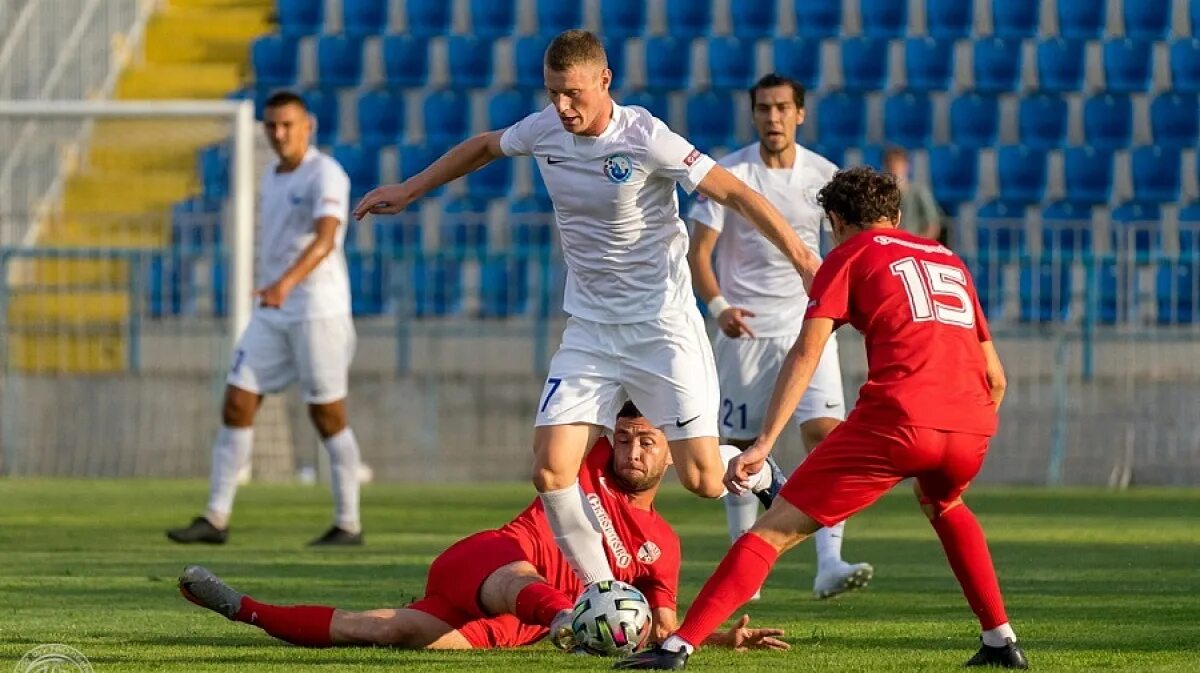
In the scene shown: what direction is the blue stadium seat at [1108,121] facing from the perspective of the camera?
toward the camera

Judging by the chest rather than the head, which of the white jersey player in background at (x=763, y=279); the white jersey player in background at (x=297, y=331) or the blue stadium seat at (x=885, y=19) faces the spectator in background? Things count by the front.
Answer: the blue stadium seat

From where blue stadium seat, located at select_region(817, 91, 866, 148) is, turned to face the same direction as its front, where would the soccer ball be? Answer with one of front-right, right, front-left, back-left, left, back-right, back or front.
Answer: front

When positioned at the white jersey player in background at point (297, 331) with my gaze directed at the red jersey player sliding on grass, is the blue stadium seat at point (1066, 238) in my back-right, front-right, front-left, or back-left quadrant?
back-left

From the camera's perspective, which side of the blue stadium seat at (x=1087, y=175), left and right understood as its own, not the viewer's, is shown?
front

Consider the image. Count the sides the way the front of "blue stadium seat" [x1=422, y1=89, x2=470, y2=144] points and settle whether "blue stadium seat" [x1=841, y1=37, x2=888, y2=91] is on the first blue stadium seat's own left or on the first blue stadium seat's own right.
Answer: on the first blue stadium seat's own left

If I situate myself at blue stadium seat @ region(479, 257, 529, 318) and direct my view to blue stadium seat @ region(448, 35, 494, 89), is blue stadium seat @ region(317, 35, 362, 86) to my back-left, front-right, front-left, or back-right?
front-left

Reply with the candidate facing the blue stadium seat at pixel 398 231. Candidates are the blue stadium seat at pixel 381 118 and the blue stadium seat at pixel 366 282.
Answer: the blue stadium seat at pixel 381 118

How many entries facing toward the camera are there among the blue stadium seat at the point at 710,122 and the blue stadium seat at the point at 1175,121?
2

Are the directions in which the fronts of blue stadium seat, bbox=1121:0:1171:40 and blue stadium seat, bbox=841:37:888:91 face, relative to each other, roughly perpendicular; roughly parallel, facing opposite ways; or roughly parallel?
roughly parallel

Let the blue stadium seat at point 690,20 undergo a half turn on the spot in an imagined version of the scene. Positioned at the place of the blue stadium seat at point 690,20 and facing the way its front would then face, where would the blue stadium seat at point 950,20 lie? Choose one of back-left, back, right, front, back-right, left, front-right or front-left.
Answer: right

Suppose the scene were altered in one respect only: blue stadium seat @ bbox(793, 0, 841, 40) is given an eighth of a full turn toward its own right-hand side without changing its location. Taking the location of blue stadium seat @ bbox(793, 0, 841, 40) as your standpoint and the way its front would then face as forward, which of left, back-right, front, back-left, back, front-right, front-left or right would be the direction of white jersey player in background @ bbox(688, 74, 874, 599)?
front-left

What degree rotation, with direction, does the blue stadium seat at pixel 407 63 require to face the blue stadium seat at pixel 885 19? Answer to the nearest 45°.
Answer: approximately 90° to its left

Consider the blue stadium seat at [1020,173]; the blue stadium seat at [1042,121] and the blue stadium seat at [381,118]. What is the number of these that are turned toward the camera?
3

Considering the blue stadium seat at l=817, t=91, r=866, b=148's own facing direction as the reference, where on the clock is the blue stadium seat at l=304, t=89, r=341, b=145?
the blue stadium seat at l=304, t=89, r=341, b=145 is roughly at 3 o'clock from the blue stadium seat at l=817, t=91, r=866, b=148.

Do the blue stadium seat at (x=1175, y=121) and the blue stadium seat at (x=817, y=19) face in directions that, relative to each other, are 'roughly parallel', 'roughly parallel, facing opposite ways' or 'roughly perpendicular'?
roughly parallel

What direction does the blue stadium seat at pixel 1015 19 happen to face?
toward the camera
